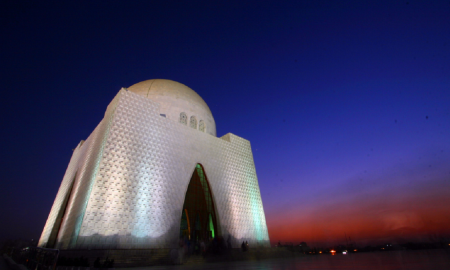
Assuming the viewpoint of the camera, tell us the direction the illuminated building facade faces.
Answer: facing the viewer and to the right of the viewer
